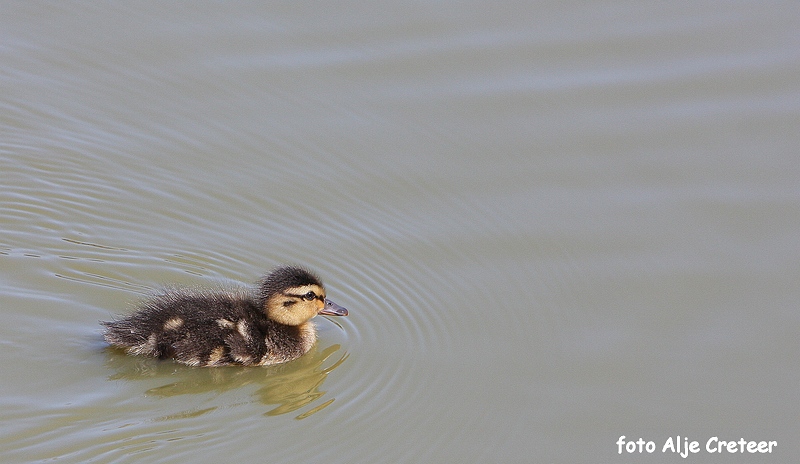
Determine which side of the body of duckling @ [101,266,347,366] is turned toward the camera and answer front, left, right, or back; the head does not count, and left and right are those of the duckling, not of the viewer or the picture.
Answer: right
